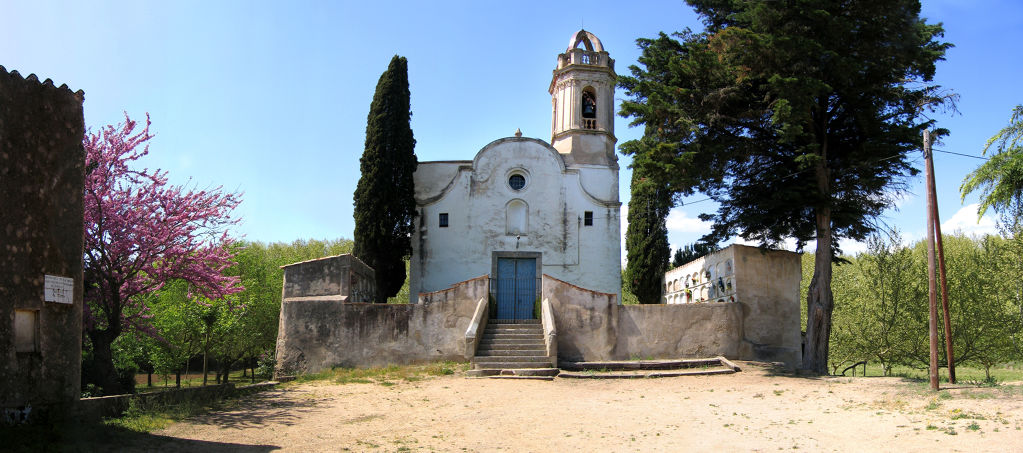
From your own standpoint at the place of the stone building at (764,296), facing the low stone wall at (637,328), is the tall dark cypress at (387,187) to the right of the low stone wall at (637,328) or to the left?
right

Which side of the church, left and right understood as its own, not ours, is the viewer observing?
front

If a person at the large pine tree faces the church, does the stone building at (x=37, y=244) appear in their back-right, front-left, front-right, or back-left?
front-left

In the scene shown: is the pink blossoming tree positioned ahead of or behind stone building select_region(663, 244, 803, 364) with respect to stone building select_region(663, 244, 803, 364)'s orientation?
ahead

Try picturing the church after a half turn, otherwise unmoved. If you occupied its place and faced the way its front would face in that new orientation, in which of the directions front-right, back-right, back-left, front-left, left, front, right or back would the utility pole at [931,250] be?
back-right

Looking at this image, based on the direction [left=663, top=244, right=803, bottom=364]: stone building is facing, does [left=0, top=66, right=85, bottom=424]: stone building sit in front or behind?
in front

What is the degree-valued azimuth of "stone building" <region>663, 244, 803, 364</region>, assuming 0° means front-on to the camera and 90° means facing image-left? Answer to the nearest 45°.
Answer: approximately 45°

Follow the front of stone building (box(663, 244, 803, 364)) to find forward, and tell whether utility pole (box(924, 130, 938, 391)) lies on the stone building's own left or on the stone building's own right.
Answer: on the stone building's own left

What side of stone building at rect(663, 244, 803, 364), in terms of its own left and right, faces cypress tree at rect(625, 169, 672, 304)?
right
